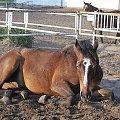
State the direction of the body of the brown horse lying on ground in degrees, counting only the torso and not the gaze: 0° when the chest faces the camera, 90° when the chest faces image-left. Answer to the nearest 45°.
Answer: approximately 315°
